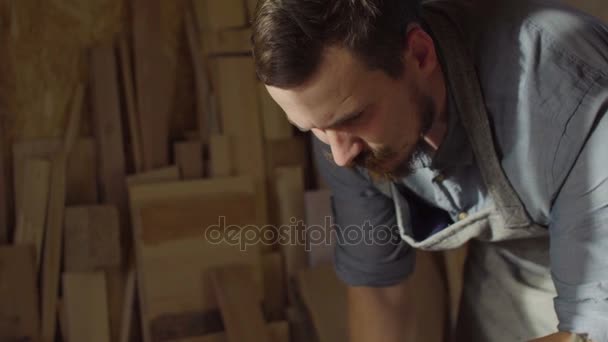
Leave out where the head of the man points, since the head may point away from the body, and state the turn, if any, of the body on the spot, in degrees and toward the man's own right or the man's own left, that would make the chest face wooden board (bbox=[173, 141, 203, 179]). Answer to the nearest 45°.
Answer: approximately 90° to the man's own right

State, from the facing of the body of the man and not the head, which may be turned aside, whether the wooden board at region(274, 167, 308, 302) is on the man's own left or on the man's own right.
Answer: on the man's own right

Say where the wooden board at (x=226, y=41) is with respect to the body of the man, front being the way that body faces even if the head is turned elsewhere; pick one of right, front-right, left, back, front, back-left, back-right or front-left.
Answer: right

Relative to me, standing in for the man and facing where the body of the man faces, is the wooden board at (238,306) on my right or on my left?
on my right

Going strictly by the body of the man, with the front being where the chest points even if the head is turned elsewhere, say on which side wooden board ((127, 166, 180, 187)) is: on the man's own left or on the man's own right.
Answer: on the man's own right

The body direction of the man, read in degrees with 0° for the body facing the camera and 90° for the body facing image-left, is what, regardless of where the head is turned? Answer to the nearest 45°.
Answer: approximately 45°

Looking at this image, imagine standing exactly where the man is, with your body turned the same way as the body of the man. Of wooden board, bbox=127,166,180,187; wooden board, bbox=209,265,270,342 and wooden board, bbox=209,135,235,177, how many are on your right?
3

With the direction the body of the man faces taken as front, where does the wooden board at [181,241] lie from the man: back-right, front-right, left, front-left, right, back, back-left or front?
right

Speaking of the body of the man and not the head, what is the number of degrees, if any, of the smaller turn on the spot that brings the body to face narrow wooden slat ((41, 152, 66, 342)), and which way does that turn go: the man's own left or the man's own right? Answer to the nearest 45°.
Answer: approximately 90° to the man's own right

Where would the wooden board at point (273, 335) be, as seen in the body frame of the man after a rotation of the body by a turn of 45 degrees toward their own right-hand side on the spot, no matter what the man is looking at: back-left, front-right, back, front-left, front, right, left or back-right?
front-right

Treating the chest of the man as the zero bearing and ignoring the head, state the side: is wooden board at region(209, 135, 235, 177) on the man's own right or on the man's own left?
on the man's own right
